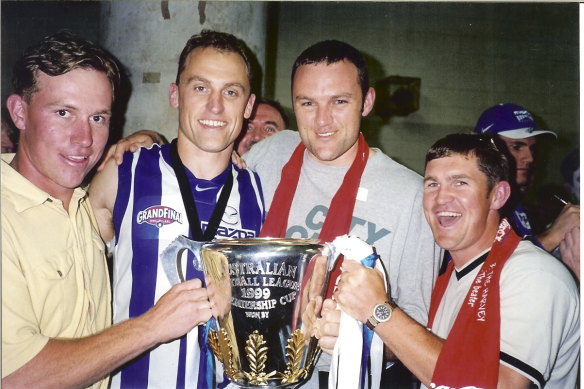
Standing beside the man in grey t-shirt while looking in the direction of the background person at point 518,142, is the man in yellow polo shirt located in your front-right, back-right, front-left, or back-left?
back-left

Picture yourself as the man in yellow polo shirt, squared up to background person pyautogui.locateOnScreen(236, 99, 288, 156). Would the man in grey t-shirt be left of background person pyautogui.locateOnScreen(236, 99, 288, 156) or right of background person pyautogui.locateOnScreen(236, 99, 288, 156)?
right

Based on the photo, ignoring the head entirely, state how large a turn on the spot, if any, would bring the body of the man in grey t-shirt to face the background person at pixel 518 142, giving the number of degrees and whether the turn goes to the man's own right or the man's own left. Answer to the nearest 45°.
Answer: approximately 135° to the man's own left

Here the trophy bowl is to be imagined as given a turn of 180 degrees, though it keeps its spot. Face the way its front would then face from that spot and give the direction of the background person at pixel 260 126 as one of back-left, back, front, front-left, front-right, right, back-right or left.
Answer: front

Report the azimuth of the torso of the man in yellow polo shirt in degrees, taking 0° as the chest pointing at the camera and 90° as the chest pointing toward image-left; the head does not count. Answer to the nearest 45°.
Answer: approximately 315°

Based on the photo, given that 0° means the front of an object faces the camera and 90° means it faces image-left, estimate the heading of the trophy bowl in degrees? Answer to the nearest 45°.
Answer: approximately 0°
